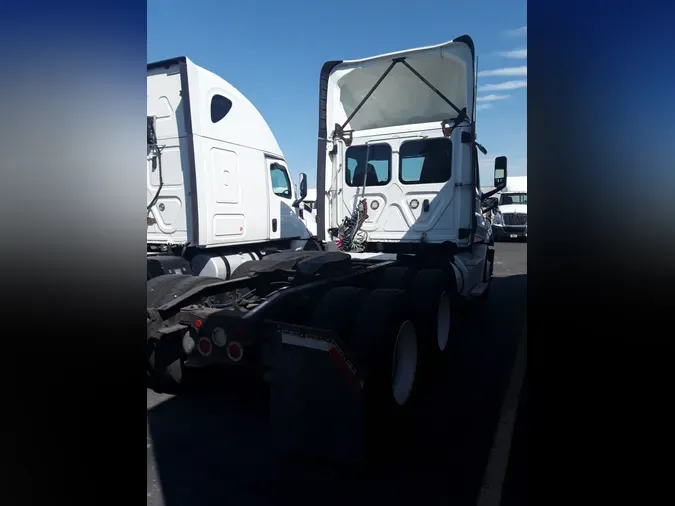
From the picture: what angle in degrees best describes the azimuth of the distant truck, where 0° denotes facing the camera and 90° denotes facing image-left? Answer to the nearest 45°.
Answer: approximately 0°

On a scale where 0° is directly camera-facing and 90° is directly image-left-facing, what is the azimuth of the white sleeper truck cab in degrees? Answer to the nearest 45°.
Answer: approximately 225°

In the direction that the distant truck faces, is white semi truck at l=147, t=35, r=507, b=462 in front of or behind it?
in front

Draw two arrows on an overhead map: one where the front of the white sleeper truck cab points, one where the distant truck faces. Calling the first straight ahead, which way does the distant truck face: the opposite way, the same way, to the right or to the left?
the opposite way

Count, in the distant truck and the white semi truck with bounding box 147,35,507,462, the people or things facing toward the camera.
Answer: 1

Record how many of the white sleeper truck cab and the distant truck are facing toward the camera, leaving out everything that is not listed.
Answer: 1

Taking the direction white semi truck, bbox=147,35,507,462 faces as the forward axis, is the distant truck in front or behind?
in front

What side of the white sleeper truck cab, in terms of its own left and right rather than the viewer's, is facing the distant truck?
front

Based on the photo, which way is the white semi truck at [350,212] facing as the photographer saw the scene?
facing away from the viewer and to the right of the viewer
